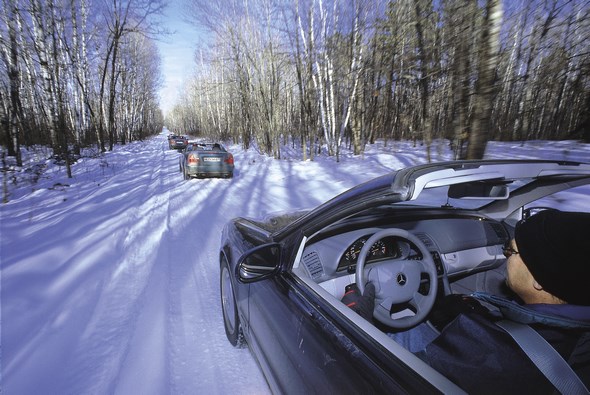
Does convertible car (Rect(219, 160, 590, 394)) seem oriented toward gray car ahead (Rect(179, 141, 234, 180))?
yes

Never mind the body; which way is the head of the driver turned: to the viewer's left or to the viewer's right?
to the viewer's left

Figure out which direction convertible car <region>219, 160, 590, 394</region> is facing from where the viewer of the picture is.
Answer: facing away from the viewer and to the left of the viewer

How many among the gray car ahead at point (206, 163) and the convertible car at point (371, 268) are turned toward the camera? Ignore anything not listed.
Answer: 0

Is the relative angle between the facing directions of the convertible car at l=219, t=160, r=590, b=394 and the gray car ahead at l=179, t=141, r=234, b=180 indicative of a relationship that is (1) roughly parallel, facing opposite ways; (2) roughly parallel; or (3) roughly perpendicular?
roughly parallel

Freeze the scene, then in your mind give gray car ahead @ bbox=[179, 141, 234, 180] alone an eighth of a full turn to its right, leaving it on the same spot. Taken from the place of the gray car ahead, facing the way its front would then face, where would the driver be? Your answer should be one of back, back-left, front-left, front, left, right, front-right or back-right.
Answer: back-right

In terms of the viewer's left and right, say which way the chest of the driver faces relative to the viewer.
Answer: facing away from the viewer and to the left of the viewer

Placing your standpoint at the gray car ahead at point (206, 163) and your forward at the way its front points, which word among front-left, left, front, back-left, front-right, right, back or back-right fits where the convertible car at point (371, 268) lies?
back

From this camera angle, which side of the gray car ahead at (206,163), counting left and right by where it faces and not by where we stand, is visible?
back
